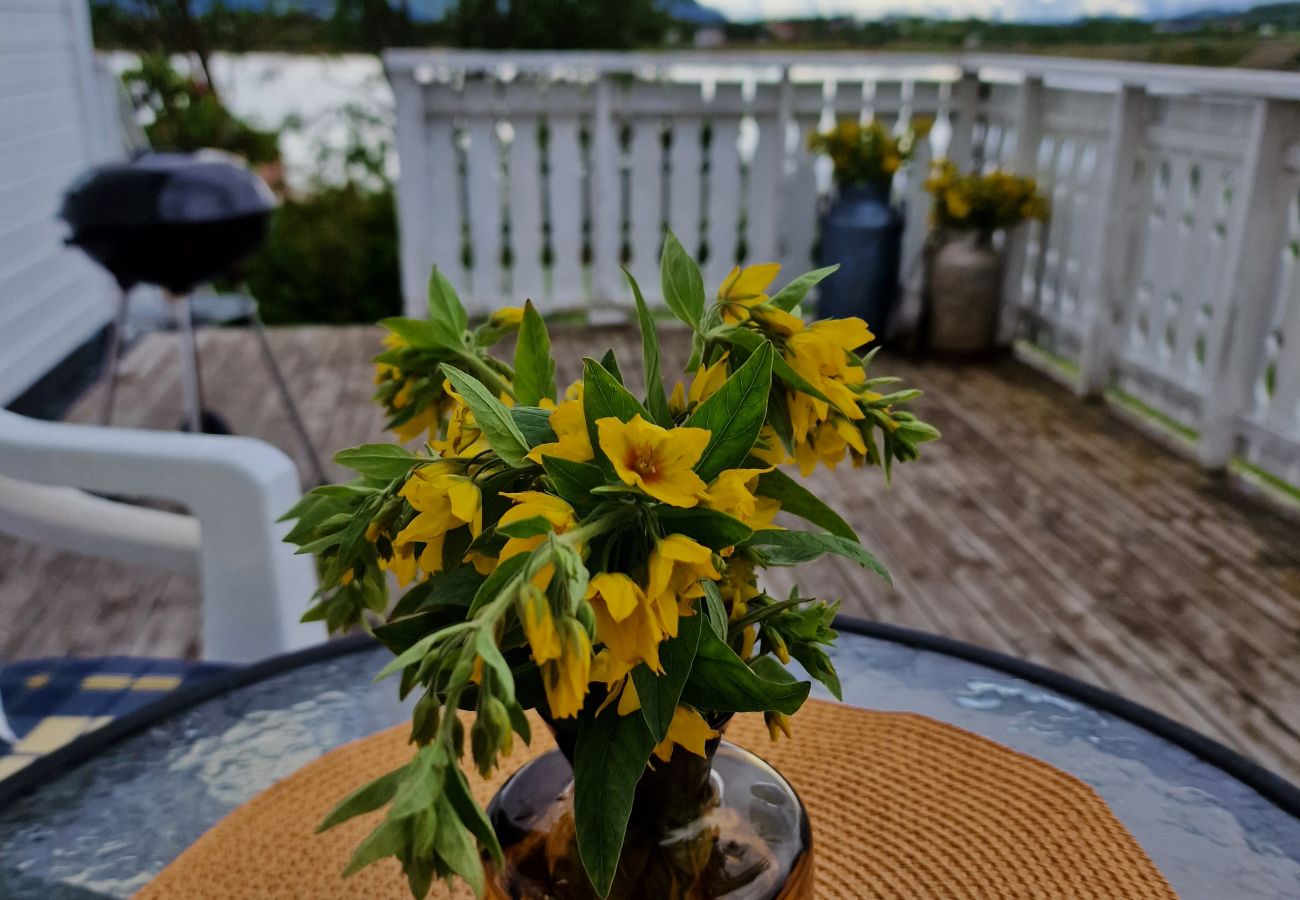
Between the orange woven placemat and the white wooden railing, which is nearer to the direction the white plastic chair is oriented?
the orange woven placemat

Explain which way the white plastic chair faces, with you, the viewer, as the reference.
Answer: facing the viewer and to the right of the viewer

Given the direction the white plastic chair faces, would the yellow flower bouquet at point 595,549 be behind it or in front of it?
in front

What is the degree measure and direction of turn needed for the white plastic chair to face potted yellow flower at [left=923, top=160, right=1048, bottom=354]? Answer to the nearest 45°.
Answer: approximately 90° to its left

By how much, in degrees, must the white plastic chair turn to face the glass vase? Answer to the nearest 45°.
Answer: approximately 45° to its right

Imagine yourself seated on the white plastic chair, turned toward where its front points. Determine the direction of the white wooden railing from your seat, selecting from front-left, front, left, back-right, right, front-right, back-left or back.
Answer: left

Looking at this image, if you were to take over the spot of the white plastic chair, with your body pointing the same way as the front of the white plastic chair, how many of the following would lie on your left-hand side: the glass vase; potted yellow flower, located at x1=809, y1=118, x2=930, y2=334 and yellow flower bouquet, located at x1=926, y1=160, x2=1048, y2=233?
2

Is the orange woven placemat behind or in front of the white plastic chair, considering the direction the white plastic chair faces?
in front

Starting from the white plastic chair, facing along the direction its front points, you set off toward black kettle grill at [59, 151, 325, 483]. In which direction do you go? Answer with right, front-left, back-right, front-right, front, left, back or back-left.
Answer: back-left

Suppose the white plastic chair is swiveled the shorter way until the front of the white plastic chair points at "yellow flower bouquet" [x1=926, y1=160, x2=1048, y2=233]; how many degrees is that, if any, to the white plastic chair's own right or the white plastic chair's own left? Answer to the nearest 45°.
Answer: approximately 90° to the white plastic chair's own left

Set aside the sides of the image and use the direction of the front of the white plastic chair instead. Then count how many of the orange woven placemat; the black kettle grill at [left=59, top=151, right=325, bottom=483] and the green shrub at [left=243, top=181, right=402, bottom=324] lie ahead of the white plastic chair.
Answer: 1
